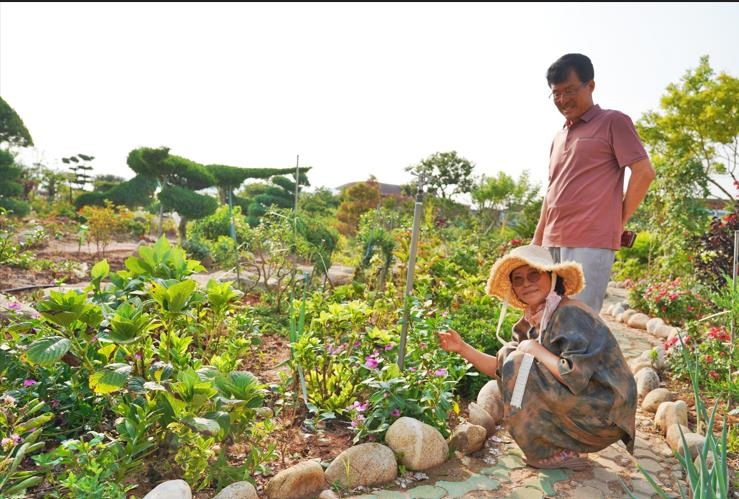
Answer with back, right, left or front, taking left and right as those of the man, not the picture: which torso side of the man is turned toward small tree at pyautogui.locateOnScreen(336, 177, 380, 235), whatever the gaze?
right

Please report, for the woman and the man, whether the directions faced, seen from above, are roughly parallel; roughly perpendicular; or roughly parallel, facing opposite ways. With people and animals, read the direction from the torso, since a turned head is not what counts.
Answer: roughly parallel

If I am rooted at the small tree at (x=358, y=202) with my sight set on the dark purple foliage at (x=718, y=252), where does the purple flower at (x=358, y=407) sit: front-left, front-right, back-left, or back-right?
front-right

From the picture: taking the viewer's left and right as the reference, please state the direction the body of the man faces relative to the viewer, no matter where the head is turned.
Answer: facing the viewer and to the left of the viewer

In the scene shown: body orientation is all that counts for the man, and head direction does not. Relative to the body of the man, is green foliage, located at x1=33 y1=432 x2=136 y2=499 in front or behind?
in front

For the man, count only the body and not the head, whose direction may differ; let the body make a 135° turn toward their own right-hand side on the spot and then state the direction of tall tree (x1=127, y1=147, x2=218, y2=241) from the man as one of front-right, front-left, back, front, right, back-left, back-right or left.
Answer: front-left

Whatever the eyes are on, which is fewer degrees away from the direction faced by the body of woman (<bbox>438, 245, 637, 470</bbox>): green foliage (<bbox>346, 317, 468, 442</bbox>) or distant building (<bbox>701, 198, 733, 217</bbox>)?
the green foliage

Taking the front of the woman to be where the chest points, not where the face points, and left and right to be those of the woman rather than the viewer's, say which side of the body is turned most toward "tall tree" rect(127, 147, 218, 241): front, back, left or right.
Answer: right

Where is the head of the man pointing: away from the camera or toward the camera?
toward the camera

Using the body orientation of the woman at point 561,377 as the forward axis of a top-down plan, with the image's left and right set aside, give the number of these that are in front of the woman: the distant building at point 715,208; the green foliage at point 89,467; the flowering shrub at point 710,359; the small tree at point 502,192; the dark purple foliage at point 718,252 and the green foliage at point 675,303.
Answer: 1

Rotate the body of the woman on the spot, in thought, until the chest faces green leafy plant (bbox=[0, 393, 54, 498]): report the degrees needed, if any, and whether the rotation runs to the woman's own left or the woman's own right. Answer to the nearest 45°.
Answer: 0° — they already face it

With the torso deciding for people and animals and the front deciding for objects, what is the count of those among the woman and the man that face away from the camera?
0

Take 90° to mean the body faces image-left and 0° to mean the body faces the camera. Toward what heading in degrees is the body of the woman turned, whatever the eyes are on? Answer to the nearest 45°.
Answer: approximately 45°
